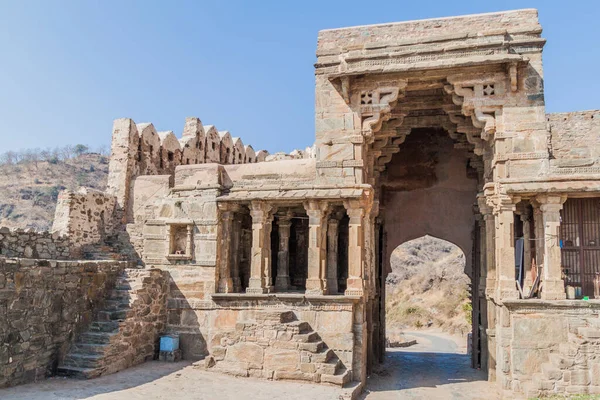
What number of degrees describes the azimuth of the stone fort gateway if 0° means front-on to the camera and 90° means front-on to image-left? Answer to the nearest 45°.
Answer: approximately 0°

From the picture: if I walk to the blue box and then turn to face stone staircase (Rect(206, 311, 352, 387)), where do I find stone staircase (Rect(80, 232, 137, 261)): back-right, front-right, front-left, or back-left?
back-left
